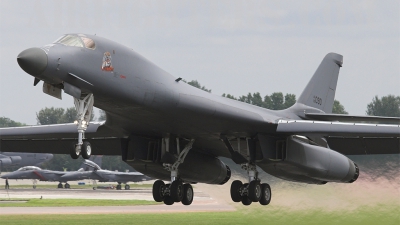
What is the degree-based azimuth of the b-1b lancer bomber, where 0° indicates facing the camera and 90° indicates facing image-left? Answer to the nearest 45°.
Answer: approximately 45°
